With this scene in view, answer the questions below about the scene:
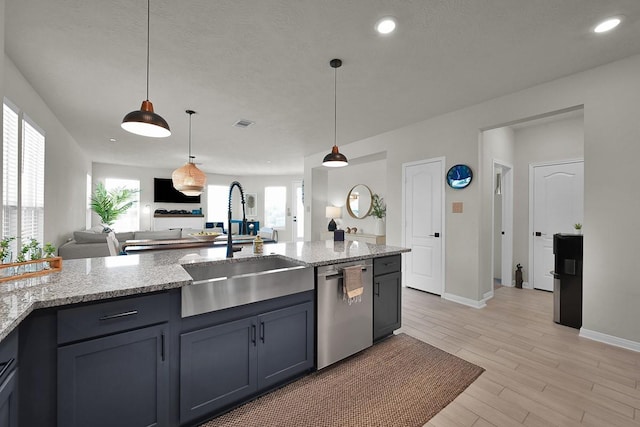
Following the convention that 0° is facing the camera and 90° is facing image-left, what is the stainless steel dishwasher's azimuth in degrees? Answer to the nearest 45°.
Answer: approximately 315°

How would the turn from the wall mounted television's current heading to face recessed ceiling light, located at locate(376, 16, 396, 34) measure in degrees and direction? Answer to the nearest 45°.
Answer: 0° — it already faces it

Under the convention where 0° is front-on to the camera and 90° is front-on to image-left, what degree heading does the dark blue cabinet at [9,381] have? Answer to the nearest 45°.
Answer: approximately 270°

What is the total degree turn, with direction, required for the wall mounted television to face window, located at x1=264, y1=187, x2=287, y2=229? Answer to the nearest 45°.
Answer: approximately 90° to its left

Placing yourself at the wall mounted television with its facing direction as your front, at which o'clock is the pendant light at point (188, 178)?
The pendant light is roughly at 12 o'clock from the wall mounted television.

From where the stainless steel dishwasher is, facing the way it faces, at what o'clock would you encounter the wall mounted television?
The wall mounted television is roughly at 6 o'clock from the stainless steel dishwasher.

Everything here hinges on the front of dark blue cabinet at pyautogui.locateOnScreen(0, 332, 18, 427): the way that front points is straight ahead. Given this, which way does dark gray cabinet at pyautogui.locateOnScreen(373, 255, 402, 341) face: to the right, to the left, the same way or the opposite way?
to the right

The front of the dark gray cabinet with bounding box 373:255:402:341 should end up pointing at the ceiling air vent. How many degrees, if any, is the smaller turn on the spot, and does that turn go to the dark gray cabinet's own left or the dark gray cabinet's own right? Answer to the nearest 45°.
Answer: approximately 180°
